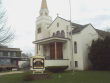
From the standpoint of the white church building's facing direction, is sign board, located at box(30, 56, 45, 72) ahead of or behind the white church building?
ahead

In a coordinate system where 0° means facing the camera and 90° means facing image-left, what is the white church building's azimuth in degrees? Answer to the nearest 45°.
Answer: approximately 45°

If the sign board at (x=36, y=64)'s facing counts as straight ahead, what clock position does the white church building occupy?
The white church building is roughly at 7 o'clock from the sign board.

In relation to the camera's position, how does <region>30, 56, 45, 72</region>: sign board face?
facing the viewer
